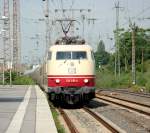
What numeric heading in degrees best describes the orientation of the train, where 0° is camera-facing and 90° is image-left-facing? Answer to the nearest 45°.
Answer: approximately 0°
